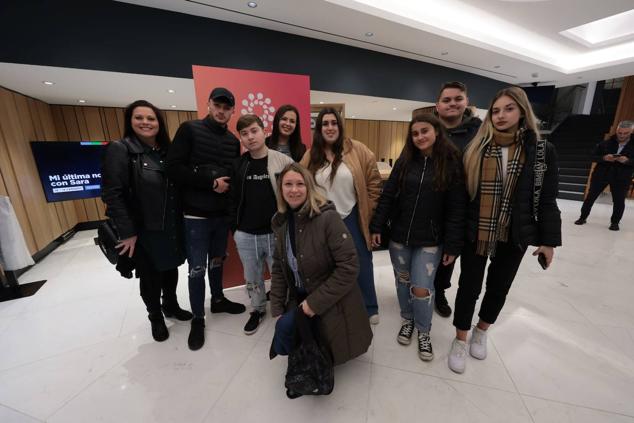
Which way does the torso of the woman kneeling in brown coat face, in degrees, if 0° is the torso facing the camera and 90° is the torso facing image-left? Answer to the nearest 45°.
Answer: approximately 45°

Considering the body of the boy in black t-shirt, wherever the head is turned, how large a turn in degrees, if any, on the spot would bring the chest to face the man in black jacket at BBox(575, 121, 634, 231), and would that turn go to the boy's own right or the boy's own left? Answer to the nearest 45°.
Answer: approximately 90° to the boy's own left

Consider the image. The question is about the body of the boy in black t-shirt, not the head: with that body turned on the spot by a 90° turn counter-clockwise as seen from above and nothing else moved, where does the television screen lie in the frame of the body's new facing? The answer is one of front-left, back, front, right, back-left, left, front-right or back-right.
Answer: back-left

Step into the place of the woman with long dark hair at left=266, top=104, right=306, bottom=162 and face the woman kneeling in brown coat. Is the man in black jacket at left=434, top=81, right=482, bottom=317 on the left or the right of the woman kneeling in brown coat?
left

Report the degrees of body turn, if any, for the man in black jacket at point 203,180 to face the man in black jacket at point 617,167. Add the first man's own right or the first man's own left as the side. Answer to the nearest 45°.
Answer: approximately 45° to the first man's own left

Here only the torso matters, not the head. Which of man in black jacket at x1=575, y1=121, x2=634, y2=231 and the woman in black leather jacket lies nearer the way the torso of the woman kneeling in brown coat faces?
the woman in black leather jacket

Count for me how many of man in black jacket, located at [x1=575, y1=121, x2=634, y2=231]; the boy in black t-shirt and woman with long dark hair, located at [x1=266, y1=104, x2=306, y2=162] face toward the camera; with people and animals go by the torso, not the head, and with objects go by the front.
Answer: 3

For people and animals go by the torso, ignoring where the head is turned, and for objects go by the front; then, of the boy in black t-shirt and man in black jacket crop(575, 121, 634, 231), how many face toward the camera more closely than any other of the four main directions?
2

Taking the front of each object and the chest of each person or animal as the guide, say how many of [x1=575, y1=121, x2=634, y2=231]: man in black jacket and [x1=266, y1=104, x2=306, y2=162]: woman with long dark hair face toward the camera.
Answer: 2

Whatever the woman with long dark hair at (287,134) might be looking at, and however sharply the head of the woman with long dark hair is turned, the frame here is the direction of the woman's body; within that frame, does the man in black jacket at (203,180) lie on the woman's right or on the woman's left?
on the woman's right

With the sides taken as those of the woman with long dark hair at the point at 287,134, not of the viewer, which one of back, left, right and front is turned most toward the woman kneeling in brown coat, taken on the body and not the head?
front
